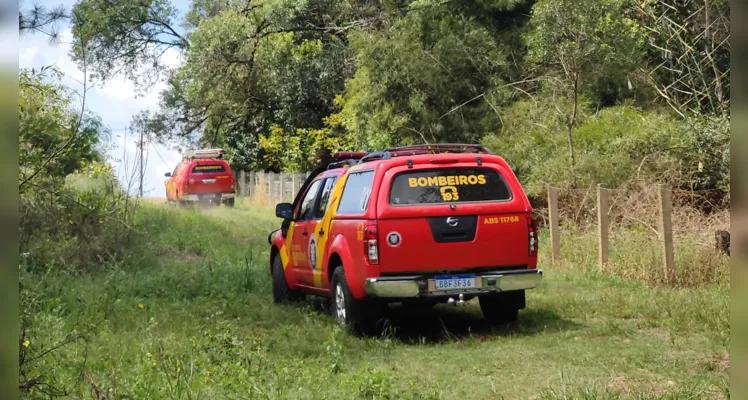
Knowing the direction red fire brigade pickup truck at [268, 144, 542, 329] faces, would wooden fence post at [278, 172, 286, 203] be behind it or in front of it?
in front

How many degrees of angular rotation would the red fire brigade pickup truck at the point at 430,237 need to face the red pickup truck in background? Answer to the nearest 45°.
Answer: approximately 45° to its right

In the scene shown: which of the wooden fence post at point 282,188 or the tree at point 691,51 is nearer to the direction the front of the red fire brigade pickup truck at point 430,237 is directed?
the wooden fence post

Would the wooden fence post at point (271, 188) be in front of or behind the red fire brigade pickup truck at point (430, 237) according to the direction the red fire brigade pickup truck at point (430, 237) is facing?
in front

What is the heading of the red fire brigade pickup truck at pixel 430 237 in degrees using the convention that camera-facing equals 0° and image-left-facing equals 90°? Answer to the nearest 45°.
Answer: approximately 135°

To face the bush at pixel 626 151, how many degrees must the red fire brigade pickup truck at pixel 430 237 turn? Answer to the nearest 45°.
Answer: approximately 90° to its right

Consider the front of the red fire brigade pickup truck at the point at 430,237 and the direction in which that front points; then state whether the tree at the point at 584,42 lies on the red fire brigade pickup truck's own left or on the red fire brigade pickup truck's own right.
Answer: on the red fire brigade pickup truck's own right

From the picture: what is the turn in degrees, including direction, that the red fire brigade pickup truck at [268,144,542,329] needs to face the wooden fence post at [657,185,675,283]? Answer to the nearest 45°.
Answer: approximately 90° to its right

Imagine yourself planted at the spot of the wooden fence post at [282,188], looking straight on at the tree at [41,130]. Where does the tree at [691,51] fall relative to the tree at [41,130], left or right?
left
